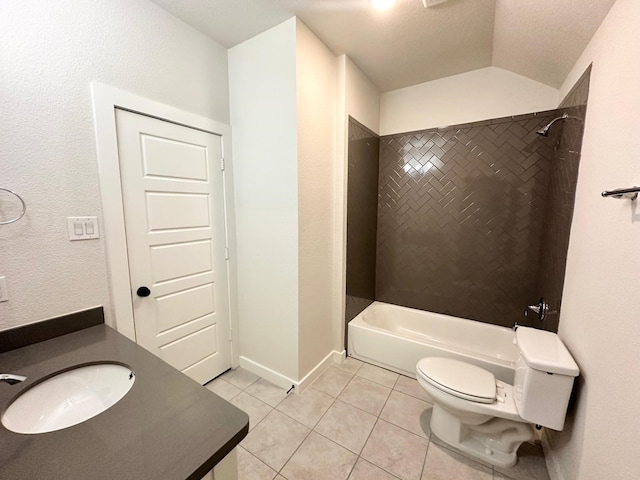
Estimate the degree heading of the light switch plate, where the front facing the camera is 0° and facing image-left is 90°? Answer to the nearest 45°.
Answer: approximately 0°

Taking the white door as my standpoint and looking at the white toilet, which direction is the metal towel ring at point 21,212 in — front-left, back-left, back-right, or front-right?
back-right

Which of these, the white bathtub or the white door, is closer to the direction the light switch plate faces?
the white bathtub

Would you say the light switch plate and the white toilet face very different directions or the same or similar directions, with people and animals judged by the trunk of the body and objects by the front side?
very different directions

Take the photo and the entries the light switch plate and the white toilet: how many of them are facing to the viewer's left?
1

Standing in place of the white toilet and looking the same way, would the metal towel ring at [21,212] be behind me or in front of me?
in front

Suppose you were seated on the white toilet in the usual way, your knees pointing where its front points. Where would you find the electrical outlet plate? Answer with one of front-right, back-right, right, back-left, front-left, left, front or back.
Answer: front-left

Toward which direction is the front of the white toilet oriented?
to the viewer's left

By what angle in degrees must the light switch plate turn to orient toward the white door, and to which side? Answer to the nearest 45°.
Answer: approximately 90° to its left
